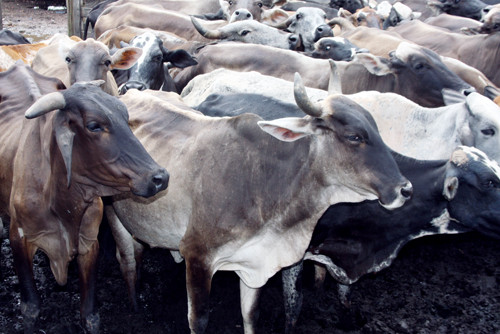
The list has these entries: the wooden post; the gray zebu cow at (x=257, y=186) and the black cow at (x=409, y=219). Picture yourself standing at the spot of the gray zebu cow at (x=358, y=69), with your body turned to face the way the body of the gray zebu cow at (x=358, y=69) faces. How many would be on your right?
2

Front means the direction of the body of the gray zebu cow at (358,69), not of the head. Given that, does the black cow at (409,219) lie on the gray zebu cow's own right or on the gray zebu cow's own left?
on the gray zebu cow's own right

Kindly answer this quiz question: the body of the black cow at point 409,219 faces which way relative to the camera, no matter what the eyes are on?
to the viewer's right

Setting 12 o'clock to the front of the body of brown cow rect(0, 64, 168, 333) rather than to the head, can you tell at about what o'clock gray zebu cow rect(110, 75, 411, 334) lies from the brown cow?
The gray zebu cow is roughly at 11 o'clock from the brown cow.

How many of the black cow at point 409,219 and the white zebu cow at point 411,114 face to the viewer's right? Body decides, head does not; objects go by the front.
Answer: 2

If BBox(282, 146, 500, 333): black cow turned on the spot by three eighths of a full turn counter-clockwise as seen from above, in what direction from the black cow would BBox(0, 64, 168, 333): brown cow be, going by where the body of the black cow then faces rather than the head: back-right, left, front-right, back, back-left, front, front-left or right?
left

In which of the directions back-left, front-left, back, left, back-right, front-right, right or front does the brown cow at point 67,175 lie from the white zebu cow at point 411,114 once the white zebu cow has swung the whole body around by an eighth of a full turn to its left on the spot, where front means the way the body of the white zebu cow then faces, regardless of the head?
back

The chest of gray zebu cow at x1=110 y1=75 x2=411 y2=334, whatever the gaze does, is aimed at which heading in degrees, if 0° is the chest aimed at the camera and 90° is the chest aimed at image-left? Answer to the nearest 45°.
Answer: approximately 315°

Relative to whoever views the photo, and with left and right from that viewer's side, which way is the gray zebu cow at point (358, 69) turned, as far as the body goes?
facing to the right of the viewer

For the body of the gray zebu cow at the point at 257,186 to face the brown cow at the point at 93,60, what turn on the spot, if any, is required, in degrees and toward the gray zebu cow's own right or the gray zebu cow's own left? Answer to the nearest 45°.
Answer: approximately 180°

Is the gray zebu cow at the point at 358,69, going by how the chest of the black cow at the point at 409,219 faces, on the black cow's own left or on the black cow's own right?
on the black cow's own left

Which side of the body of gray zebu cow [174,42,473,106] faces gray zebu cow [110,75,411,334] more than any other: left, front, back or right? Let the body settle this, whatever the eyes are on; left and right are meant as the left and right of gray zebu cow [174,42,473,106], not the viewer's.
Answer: right

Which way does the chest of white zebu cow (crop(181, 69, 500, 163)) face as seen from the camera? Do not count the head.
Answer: to the viewer's right

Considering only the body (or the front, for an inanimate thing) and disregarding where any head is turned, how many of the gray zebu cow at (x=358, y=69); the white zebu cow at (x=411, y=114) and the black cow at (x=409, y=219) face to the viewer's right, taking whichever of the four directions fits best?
3
